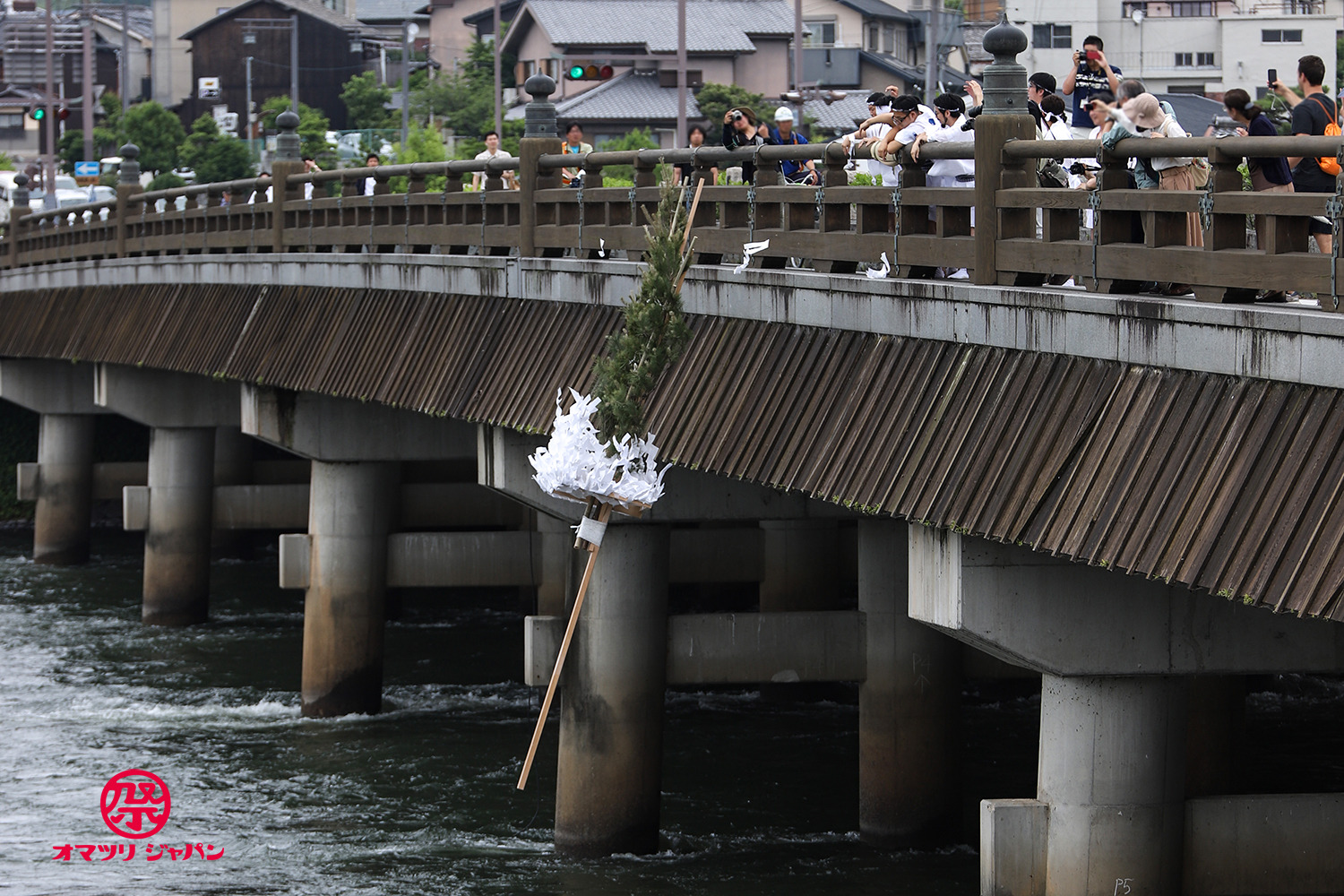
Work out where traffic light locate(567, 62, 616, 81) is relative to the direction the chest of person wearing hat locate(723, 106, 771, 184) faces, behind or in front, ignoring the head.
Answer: behind

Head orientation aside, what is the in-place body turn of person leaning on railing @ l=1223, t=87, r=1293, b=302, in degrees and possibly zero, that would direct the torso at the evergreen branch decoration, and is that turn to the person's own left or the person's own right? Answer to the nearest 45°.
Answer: approximately 45° to the person's own right

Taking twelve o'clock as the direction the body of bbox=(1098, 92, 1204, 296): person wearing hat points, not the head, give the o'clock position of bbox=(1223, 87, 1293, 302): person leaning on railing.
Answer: The person leaning on railing is roughly at 9 o'clock from the person wearing hat.

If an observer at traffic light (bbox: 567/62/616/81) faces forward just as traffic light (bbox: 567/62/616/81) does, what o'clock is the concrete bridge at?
The concrete bridge is roughly at 12 o'clock from the traffic light.

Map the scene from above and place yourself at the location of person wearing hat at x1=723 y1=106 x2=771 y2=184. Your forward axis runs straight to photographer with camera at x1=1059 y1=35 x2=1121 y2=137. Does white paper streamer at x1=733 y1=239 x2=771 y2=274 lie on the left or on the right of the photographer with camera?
right

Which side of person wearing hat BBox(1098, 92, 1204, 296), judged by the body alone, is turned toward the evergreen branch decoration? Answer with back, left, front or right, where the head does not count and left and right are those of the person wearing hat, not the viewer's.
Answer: right
